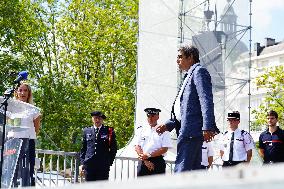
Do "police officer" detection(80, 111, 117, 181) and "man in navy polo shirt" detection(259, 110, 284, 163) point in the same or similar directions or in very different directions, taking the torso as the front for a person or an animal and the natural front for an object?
same or similar directions

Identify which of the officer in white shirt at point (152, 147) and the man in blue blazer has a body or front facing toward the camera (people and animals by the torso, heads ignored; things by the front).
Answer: the officer in white shirt

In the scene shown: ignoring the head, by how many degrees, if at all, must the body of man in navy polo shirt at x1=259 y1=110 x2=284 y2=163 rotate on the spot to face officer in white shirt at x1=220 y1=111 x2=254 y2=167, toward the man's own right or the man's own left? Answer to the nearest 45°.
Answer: approximately 45° to the man's own right

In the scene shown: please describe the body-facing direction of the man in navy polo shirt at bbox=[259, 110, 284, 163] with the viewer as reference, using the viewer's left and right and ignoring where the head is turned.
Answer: facing the viewer

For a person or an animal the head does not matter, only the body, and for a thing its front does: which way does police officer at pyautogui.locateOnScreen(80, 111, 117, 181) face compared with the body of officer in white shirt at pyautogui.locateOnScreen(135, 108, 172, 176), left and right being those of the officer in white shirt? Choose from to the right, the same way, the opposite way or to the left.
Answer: the same way

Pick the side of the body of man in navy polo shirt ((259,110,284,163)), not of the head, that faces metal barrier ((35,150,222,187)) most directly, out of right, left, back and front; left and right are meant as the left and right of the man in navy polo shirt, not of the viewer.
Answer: right

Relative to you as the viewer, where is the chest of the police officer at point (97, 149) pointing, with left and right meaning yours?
facing the viewer

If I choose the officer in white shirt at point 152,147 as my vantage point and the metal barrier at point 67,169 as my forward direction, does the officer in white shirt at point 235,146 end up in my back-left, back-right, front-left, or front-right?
back-right

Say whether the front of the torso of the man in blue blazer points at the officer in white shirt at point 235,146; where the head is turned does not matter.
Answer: no

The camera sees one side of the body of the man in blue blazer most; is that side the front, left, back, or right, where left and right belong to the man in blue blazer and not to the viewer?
left

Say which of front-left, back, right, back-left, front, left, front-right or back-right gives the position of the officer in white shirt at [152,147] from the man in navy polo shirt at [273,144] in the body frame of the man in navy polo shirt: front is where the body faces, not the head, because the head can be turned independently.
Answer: front-right

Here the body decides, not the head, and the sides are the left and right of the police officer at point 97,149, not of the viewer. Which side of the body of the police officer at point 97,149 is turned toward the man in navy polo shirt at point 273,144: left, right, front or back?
left

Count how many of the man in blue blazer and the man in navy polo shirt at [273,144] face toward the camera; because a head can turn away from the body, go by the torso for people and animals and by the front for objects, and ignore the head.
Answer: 1

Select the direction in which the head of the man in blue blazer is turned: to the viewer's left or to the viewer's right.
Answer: to the viewer's left

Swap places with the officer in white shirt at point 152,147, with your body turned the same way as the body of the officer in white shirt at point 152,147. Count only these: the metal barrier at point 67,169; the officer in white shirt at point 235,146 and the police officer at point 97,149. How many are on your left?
1

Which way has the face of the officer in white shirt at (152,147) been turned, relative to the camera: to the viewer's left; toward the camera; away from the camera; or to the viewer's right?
toward the camera

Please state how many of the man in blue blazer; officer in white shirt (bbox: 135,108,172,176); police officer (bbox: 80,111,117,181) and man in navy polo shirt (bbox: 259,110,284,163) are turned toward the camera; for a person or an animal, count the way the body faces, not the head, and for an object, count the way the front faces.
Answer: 3

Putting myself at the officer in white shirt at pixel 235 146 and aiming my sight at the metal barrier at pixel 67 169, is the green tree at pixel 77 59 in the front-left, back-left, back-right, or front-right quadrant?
front-right
